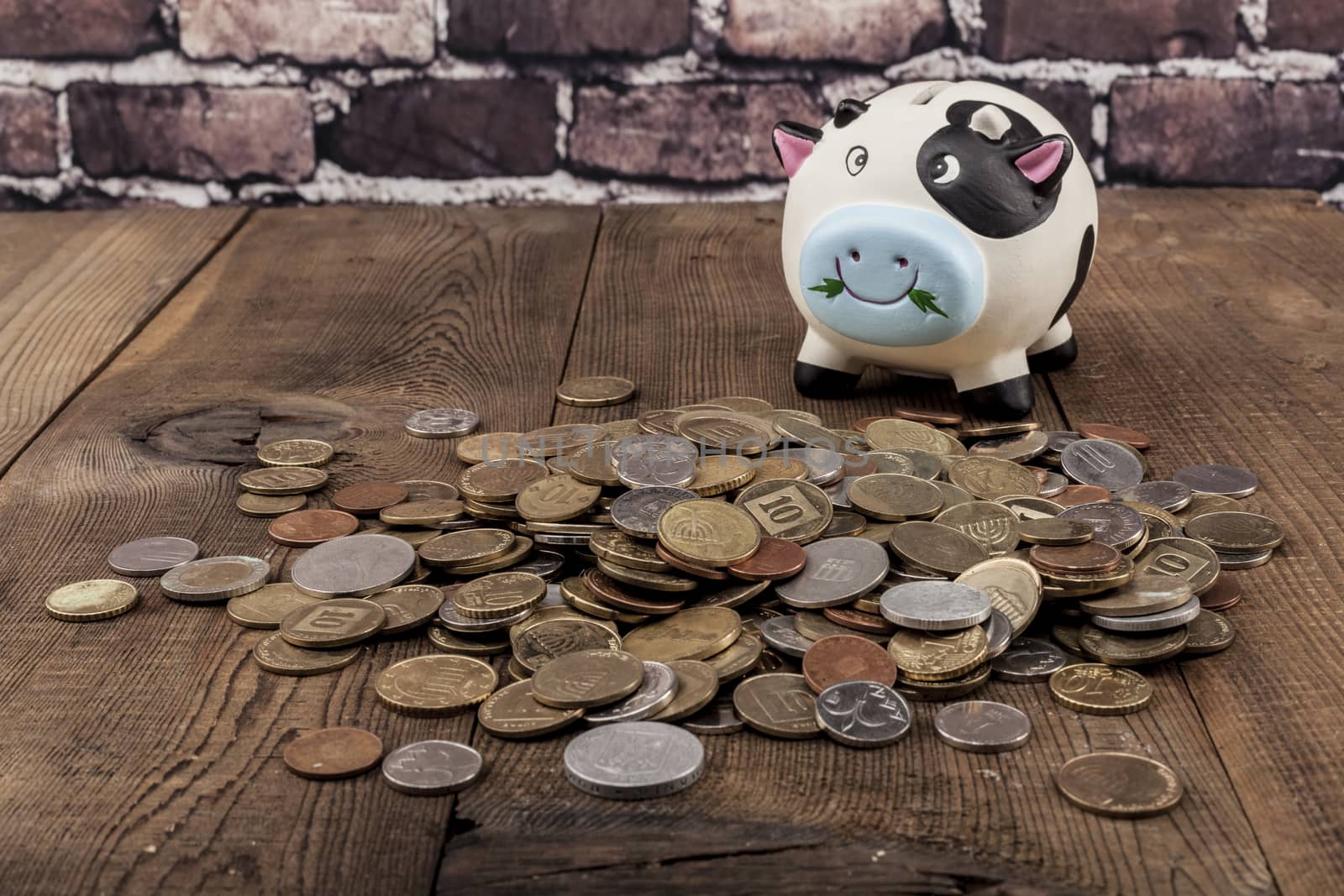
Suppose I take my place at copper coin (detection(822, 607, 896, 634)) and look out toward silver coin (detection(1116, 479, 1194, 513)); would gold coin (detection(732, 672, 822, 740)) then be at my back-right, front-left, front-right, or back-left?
back-right

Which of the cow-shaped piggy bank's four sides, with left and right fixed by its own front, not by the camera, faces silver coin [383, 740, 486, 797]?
front

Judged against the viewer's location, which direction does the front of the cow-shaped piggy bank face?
facing the viewer and to the left of the viewer
